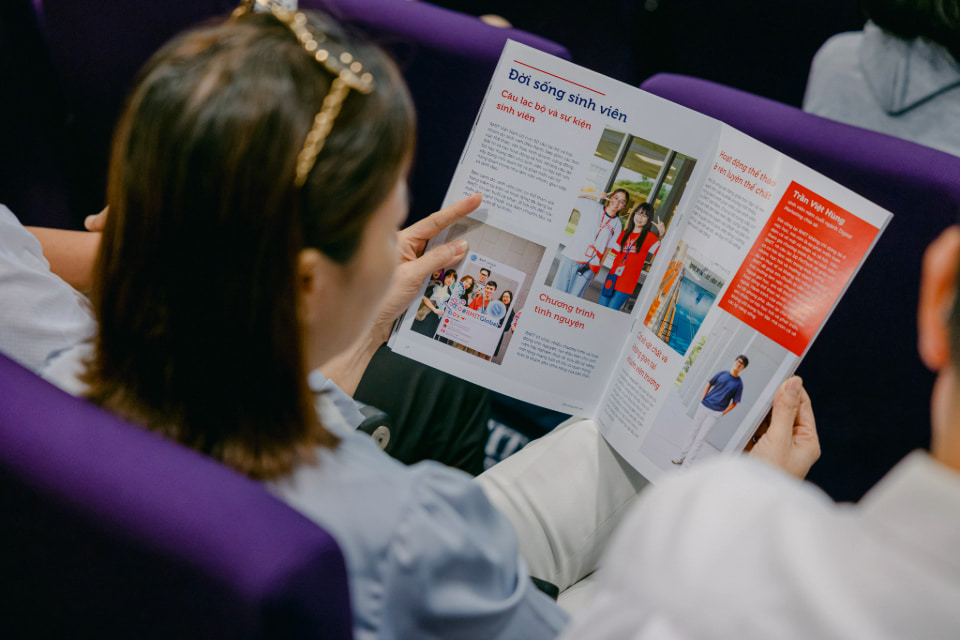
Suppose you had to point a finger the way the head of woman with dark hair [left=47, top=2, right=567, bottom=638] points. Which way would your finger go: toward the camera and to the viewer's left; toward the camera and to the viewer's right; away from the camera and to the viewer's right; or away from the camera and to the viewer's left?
away from the camera and to the viewer's right

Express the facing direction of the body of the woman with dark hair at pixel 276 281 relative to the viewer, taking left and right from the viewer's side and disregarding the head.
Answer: facing away from the viewer and to the right of the viewer
